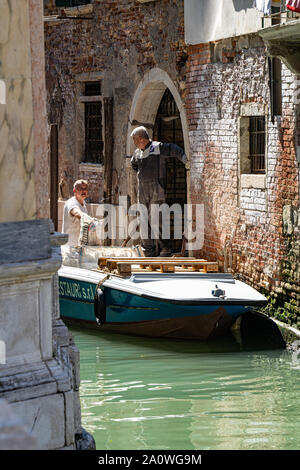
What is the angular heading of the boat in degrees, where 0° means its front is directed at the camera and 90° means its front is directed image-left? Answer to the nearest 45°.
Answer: approximately 315°

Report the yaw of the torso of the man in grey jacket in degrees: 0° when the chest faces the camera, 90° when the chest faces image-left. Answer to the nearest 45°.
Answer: approximately 45°

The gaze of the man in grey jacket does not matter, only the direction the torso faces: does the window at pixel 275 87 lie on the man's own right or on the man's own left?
on the man's own left

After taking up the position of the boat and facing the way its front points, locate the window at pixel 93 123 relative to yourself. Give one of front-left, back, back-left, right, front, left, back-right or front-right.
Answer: back-left
